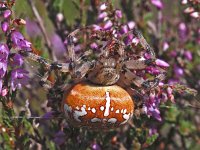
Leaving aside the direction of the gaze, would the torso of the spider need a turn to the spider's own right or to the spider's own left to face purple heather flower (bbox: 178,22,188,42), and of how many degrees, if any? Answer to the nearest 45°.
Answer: approximately 45° to the spider's own right

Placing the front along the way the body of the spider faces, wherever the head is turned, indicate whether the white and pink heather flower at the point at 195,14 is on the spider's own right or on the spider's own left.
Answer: on the spider's own right

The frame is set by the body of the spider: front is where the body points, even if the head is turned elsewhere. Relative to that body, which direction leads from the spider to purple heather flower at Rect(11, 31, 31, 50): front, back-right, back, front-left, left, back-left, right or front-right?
left

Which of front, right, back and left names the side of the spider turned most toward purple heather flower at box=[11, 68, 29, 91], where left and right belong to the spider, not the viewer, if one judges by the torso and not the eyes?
left

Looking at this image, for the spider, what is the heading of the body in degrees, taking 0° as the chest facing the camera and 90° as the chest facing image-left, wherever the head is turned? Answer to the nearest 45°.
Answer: approximately 180°
